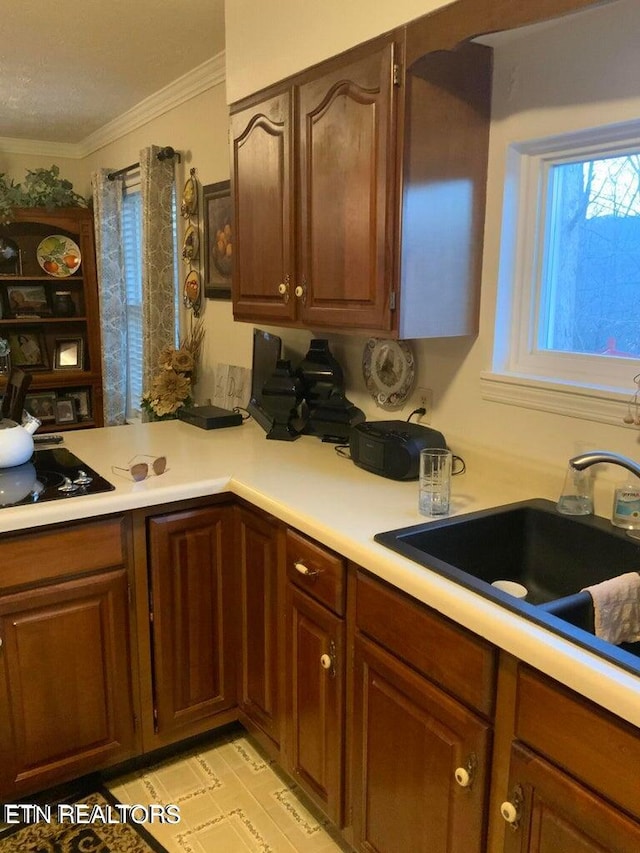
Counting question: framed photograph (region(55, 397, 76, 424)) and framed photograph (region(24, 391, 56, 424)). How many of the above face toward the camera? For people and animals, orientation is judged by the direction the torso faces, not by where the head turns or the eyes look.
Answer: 2

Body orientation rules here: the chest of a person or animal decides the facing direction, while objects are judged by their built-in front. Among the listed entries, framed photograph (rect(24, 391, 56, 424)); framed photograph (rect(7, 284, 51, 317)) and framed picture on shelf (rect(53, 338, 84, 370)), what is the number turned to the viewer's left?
0

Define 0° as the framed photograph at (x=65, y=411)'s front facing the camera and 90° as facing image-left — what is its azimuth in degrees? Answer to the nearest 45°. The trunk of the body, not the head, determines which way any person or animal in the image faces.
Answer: approximately 0°

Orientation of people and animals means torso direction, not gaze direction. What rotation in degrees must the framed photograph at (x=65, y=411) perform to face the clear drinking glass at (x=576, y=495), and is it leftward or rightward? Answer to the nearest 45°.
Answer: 0° — it already faces it

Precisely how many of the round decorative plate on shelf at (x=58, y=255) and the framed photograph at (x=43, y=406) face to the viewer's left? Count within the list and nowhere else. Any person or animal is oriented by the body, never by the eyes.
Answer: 0

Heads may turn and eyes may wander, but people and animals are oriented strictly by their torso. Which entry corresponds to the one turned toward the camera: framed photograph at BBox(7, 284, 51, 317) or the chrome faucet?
the framed photograph

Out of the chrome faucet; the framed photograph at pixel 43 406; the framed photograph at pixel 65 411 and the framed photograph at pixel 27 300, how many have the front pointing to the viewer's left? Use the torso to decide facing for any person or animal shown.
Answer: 1

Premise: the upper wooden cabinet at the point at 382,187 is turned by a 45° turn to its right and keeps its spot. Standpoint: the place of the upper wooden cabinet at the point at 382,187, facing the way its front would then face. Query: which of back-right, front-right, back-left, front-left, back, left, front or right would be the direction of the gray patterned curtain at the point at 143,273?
front-right

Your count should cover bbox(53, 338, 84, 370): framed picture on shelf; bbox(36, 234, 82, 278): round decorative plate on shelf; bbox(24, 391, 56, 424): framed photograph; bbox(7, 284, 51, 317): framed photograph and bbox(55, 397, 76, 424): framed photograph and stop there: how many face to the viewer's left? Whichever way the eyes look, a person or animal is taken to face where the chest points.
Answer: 0

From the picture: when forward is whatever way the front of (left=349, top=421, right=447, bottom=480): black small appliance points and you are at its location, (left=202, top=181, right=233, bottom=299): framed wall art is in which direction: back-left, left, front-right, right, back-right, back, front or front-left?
right

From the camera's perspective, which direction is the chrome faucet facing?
to the viewer's left

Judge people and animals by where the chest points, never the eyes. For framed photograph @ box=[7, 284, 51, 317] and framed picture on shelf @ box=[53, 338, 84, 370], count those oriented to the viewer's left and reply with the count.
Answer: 0

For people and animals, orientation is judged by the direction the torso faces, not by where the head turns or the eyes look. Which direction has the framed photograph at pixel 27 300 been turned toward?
toward the camera

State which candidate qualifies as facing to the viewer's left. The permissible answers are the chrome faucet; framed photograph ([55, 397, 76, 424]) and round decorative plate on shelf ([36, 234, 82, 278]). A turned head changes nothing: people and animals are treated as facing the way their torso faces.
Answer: the chrome faucet

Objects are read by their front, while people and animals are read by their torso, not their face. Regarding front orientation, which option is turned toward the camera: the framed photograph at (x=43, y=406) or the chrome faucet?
the framed photograph

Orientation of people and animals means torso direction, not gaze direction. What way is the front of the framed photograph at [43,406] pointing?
toward the camera

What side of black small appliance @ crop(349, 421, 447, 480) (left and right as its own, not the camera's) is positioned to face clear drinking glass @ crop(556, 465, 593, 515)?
left

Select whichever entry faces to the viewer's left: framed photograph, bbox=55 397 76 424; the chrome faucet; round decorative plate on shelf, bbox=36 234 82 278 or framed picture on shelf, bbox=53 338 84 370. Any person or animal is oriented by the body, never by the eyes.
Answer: the chrome faucet

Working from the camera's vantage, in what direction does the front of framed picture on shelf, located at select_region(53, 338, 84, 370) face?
facing the viewer

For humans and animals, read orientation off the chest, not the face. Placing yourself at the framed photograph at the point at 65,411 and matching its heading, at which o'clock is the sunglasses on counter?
The sunglasses on counter is roughly at 12 o'clock from the framed photograph.

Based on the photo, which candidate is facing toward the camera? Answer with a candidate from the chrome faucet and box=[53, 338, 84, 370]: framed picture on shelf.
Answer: the framed picture on shelf
